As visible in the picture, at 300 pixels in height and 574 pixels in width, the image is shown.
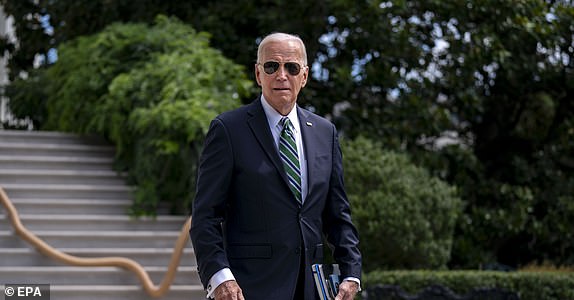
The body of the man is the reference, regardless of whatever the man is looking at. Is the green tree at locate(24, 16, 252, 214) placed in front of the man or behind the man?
behind

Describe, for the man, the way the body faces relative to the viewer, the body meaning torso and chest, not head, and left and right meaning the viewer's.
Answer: facing the viewer and to the right of the viewer

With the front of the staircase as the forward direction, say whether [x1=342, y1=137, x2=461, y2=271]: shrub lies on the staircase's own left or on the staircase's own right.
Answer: on the staircase's own left

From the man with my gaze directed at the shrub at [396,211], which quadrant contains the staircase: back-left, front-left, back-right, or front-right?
front-left

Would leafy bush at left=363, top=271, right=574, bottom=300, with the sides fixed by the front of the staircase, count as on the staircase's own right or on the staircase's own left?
on the staircase's own left

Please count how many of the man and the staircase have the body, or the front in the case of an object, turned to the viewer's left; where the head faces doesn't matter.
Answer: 0

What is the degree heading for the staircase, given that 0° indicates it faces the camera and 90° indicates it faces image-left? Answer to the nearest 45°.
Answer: approximately 0°

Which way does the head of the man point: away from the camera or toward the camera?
toward the camera

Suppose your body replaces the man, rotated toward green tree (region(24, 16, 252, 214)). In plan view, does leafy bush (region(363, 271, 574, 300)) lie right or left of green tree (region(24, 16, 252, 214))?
right

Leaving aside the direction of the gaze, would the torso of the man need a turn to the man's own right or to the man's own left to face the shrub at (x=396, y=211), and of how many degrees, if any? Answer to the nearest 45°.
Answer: approximately 135° to the man's own left

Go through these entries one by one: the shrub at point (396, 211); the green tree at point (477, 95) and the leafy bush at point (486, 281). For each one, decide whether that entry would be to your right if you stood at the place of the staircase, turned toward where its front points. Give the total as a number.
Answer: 0

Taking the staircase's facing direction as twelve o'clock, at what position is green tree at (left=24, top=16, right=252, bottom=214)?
The green tree is roughly at 7 o'clock from the staircase.
